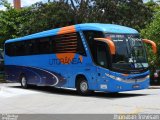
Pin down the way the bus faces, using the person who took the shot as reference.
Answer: facing the viewer and to the right of the viewer
